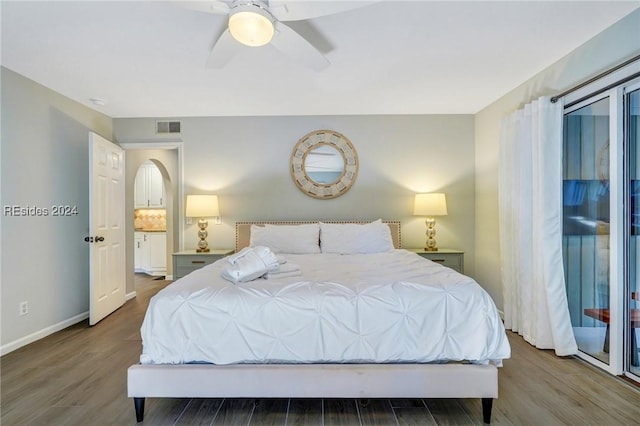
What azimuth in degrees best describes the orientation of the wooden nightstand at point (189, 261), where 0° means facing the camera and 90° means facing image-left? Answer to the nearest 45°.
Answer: approximately 0°

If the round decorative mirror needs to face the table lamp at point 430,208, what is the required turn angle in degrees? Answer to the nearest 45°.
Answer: approximately 90° to its left

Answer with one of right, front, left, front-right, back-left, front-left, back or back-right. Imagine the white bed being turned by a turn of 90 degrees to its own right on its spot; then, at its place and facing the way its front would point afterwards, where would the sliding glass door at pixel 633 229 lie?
back

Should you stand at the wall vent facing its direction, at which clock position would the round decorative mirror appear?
The round decorative mirror is roughly at 10 o'clock from the wall vent.

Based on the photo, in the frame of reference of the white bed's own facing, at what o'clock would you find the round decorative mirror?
The round decorative mirror is roughly at 6 o'clock from the white bed.

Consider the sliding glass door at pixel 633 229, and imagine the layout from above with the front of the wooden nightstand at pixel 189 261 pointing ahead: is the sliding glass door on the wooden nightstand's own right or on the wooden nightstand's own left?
on the wooden nightstand's own left

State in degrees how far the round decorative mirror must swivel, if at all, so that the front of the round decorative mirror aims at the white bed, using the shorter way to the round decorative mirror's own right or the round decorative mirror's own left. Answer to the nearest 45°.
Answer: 0° — it already faces it

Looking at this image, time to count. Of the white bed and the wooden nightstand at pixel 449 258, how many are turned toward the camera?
2

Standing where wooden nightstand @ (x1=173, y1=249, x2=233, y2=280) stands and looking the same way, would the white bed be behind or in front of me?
in front

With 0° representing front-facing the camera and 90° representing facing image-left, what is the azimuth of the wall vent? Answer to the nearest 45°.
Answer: approximately 0°

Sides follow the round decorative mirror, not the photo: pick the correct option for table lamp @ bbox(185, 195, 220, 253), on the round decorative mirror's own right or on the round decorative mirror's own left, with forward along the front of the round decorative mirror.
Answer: on the round decorative mirror's own right
